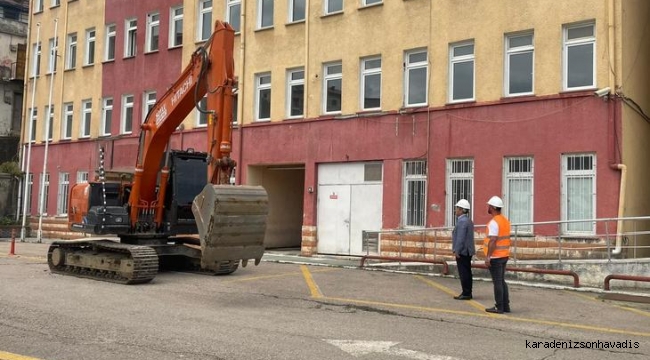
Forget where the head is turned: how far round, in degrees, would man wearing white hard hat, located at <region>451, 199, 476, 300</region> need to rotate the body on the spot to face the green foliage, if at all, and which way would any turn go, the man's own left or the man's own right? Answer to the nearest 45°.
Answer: approximately 45° to the man's own right

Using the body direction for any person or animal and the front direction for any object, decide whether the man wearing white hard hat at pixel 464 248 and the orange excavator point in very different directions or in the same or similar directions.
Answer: very different directions

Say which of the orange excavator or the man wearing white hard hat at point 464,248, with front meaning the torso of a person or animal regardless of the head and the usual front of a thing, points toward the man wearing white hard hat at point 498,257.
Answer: the orange excavator

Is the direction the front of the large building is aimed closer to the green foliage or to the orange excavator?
the orange excavator

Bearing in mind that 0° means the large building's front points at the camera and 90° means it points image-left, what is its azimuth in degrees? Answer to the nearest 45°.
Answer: approximately 45°

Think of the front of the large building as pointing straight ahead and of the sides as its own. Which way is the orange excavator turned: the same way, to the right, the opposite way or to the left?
to the left

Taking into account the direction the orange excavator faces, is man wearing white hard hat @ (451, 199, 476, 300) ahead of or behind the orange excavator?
ahead

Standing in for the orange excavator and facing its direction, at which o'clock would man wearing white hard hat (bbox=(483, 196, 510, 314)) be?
The man wearing white hard hat is roughly at 12 o'clock from the orange excavator.

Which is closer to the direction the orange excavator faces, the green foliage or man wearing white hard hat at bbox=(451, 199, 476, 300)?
the man wearing white hard hat

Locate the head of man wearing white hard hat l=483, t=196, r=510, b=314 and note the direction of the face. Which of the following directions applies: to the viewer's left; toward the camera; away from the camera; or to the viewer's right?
to the viewer's left

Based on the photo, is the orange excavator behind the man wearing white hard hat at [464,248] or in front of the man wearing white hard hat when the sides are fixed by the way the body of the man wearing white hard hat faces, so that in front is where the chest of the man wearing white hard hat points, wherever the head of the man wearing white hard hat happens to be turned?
in front

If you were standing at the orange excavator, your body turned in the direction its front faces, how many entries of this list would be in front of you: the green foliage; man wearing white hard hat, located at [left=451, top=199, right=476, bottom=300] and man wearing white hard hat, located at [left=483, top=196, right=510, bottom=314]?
2

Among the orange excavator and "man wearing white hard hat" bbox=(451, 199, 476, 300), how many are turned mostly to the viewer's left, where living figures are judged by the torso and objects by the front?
1

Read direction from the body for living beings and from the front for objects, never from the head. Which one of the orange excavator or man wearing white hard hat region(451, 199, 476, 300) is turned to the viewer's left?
the man wearing white hard hat

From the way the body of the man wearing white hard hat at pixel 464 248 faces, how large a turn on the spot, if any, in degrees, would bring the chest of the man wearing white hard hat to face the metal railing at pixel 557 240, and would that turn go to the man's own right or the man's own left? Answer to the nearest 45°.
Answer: approximately 135° to the man's own right

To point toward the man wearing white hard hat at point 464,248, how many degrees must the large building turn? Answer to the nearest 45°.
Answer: approximately 45° to its left

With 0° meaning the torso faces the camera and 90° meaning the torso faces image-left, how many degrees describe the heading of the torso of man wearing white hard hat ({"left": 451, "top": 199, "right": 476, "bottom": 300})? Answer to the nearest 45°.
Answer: approximately 90°

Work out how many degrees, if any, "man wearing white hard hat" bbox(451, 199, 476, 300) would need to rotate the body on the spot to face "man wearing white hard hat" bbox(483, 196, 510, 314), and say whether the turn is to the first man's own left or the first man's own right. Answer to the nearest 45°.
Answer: approximately 135° to the first man's own left
